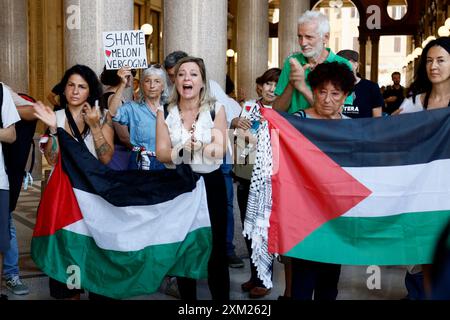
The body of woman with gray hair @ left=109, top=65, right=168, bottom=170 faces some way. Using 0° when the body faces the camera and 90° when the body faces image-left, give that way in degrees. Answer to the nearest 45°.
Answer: approximately 0°

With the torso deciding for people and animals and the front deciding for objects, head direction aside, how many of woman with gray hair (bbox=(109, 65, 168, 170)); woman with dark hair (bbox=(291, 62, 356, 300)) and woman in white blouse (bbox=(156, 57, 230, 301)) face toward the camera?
3

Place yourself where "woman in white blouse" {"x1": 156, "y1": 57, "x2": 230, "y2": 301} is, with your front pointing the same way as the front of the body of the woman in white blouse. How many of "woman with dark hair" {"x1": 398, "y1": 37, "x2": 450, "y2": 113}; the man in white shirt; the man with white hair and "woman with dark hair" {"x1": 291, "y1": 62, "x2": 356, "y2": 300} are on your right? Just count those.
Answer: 1

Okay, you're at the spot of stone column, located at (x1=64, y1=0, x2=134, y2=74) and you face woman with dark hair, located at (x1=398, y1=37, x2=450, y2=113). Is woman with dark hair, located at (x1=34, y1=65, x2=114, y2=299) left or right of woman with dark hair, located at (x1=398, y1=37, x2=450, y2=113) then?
right

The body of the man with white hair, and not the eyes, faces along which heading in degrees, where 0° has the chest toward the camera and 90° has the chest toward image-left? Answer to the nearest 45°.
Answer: approximately 45°
